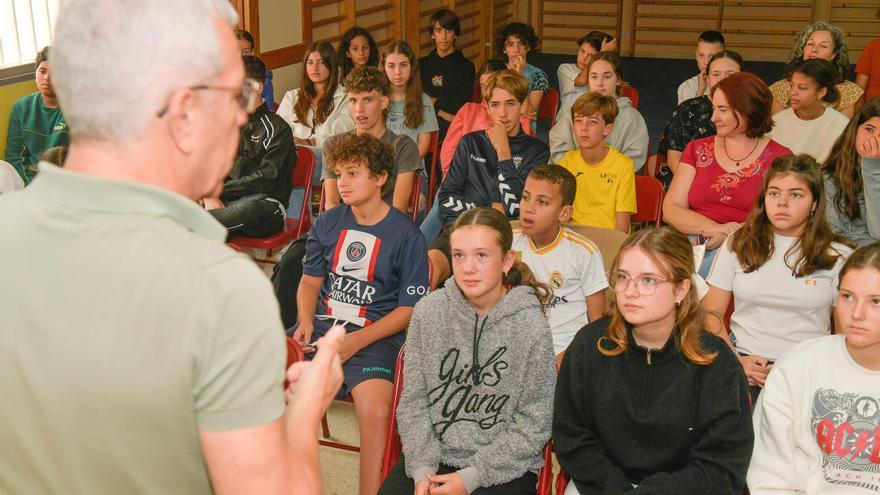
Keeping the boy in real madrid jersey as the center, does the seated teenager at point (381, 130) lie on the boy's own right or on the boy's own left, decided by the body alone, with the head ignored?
on the boy's own right

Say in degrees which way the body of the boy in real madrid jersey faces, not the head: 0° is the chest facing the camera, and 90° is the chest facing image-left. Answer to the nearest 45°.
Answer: approximately 45°

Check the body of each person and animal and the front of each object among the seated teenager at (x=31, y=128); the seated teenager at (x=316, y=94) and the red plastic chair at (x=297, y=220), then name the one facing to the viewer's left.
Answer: the red plastic chair

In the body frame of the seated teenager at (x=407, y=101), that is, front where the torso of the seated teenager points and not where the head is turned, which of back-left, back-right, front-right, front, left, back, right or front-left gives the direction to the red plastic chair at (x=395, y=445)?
front-left

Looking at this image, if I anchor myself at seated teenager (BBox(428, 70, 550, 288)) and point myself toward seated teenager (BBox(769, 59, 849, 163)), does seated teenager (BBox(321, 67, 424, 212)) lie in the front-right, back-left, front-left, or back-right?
back-left

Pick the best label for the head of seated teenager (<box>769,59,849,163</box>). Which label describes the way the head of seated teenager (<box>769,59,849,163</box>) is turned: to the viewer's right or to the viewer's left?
to the viewer's left

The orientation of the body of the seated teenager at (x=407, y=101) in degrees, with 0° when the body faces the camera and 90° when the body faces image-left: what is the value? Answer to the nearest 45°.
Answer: approximately 45°
